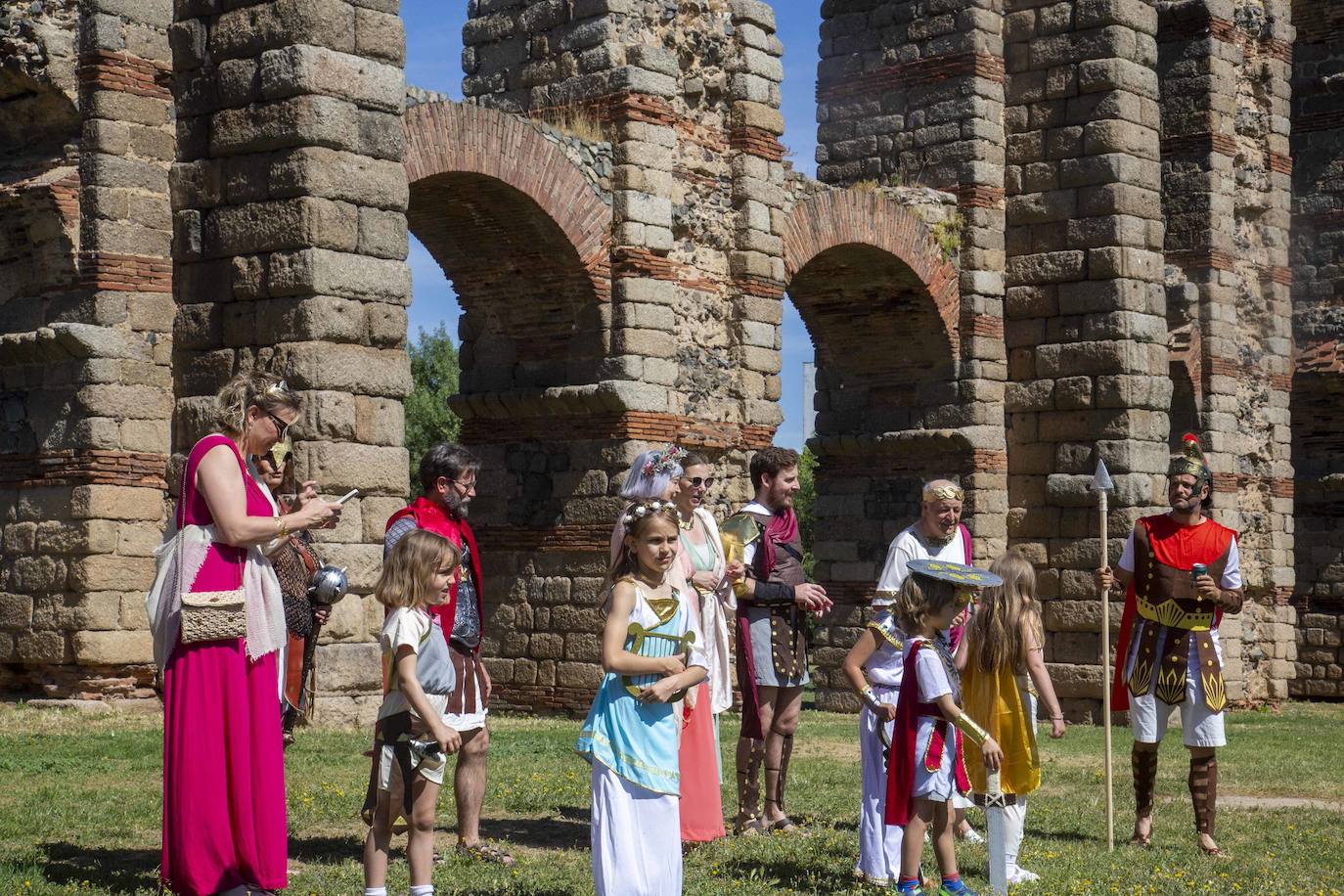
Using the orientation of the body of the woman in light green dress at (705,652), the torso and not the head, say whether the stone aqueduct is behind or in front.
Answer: behind

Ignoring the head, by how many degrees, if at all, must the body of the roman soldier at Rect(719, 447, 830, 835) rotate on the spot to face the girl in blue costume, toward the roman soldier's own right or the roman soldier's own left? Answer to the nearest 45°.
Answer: approximately 45° to the roman soldier's own right

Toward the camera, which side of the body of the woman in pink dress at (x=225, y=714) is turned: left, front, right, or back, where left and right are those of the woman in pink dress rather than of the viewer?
right

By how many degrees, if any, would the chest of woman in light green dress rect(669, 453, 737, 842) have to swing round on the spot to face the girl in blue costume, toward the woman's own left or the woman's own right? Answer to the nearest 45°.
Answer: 0° — they already face them

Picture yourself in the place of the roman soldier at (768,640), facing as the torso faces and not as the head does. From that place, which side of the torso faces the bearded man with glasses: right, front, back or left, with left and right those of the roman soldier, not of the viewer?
right

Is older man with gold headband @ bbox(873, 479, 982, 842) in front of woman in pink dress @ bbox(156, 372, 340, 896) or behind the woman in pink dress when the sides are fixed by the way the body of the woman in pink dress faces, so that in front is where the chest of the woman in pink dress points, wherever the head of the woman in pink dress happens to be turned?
in front

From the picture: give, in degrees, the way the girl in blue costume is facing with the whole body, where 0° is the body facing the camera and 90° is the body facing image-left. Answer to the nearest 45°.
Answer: approximately 315°

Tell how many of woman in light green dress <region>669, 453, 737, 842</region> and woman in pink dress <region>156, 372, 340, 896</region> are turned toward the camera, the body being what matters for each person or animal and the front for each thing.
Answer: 1

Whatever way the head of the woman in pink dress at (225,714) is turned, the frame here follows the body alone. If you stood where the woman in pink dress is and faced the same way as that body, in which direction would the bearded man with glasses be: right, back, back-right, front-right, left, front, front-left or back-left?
front-left

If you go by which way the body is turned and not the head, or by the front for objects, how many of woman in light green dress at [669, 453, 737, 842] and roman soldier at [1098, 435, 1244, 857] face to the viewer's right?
0

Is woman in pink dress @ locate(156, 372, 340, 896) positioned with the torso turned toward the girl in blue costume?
yes

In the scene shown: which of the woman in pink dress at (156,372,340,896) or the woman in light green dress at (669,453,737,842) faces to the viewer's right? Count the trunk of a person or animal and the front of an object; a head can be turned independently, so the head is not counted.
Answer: the woman in pink dress at (156,372,340,896)

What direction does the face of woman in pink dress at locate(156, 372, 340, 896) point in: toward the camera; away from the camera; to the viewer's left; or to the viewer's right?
to the viewer's right
